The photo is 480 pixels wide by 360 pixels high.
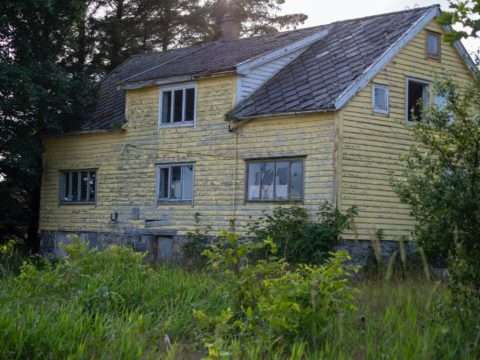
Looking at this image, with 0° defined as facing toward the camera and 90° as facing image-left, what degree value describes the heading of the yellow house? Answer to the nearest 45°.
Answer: approximately 45°

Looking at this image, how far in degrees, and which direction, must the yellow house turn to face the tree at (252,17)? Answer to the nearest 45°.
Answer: approximately 135° to its right

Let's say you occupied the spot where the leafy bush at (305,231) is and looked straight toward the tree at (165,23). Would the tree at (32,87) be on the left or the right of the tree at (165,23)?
left

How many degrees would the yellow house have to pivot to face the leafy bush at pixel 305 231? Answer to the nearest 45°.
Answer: approximately 90° to its left

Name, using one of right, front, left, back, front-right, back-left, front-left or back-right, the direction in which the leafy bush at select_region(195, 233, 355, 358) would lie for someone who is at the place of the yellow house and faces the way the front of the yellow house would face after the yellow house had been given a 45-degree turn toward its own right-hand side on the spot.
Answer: left
